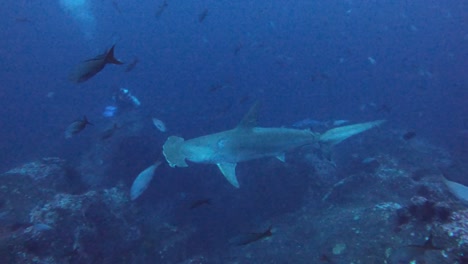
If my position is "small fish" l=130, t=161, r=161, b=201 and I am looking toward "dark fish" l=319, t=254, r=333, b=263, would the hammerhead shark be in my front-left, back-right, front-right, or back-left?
front-left

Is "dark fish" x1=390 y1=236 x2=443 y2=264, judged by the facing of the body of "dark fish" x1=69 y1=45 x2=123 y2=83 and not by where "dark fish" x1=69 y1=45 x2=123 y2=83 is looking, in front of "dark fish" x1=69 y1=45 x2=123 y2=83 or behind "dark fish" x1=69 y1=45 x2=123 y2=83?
behind

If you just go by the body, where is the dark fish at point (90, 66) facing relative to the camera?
to the viewer's left

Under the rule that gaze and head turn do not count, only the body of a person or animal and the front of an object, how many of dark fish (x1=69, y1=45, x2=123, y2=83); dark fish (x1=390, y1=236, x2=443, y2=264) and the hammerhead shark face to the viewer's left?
3

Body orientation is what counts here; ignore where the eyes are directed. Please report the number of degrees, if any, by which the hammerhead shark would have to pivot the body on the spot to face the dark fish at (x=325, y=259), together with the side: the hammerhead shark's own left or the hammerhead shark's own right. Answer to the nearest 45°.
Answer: approximately 135° to the hammerhead shark's own left

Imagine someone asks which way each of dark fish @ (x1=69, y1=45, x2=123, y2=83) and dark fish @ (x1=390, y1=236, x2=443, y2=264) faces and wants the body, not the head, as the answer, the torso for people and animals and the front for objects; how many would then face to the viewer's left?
2

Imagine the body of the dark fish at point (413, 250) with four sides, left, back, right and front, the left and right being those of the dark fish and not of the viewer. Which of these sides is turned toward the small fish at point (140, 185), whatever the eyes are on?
front

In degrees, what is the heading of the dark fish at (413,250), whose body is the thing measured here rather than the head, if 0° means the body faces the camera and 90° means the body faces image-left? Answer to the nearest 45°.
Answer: approximately 90°

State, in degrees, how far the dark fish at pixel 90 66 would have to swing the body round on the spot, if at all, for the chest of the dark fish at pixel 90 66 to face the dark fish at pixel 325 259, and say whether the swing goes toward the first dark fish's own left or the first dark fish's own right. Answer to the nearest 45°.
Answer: approximately 180°

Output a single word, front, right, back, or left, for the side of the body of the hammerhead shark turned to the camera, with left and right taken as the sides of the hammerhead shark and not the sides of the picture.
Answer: left
